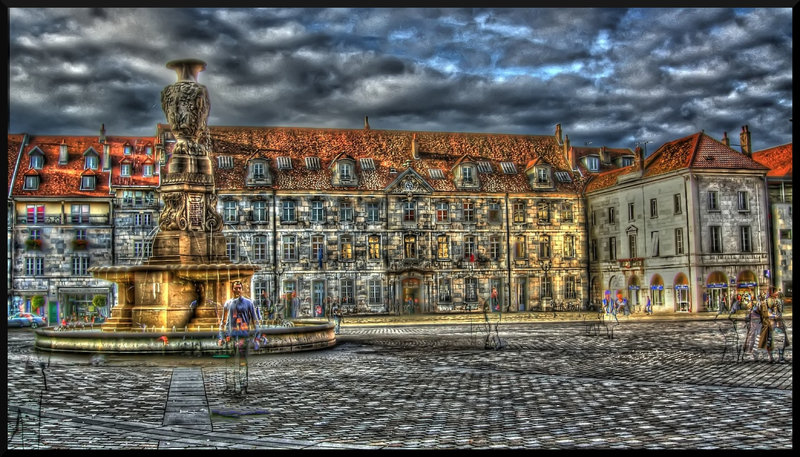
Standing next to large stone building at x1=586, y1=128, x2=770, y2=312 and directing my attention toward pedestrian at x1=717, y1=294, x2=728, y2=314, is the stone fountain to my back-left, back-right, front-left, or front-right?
front-right

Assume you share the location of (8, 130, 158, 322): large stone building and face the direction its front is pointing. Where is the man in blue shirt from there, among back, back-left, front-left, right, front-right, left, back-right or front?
front

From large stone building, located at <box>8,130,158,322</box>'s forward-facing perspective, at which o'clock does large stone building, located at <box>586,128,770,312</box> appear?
large stone building, located at <box>586,128,770,312</box> is roughly at 10 o'clock from large stone building, located at <box>8,130,158,322</box>.

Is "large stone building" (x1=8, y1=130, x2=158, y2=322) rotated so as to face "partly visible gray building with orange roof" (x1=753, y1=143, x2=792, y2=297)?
no

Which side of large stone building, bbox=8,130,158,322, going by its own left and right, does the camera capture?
front

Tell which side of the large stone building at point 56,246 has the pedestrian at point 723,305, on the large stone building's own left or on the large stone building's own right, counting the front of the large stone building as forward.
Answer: on the large stone building's own left

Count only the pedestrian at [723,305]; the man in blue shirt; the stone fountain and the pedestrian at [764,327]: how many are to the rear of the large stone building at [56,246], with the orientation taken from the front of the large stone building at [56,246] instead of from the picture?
0

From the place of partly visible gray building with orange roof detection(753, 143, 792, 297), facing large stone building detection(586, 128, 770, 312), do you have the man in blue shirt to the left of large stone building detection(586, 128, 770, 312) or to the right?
left

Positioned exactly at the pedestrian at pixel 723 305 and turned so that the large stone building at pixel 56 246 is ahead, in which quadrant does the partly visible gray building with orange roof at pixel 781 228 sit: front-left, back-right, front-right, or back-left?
back-right
